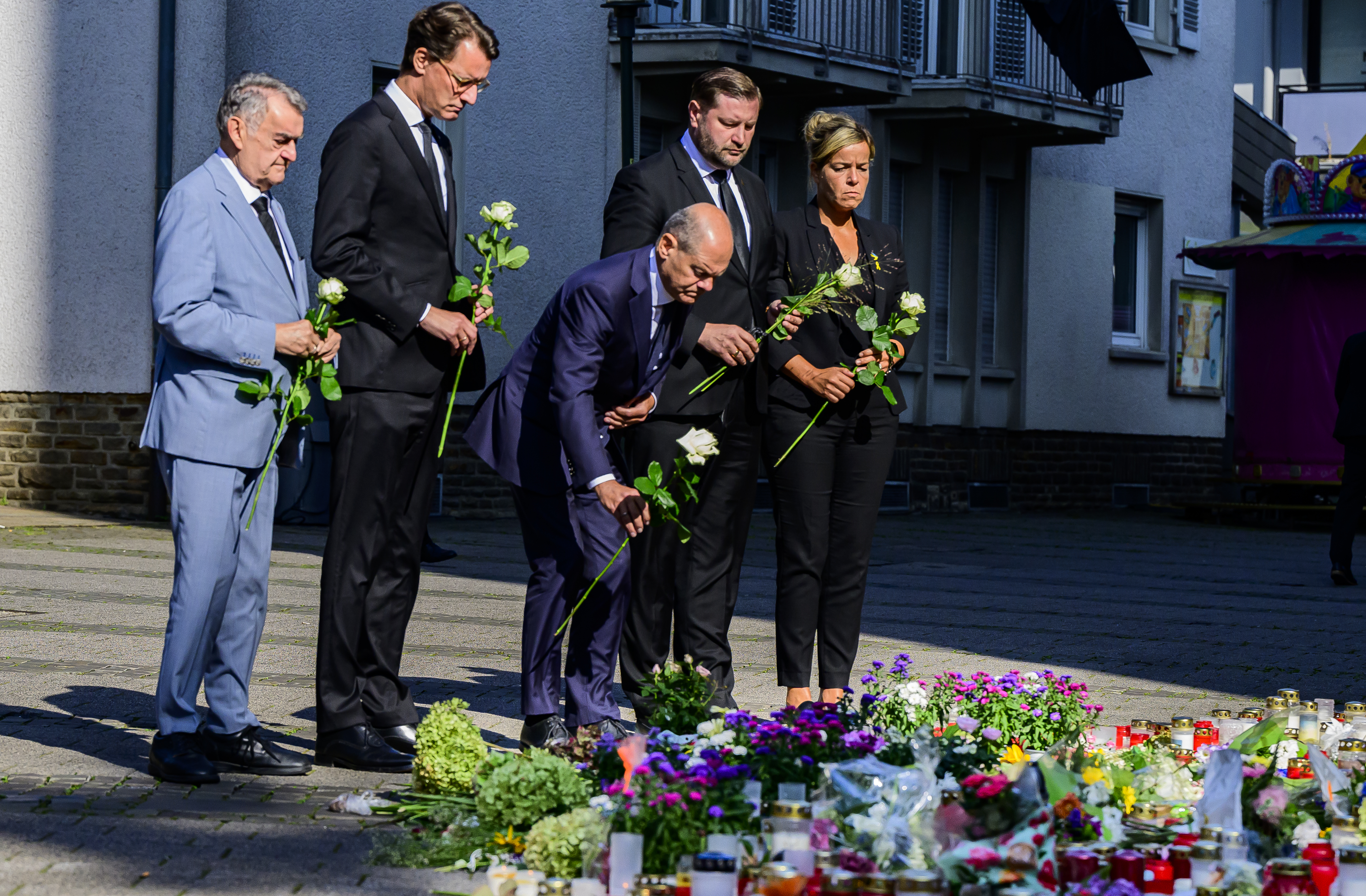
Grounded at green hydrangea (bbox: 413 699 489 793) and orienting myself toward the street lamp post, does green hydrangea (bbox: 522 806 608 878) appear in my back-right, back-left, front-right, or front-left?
back-right

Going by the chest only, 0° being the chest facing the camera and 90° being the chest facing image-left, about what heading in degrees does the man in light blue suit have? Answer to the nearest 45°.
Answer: approximately 315°

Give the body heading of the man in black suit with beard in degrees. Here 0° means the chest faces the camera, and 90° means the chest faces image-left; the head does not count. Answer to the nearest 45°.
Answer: approximately 315°

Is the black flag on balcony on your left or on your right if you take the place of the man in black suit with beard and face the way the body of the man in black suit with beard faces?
on your left

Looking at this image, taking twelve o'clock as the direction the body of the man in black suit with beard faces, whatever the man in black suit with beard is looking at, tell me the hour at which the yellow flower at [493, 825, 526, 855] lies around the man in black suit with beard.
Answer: The yellow flower is roughly at 2 o'clock from the man in black suit with beard.

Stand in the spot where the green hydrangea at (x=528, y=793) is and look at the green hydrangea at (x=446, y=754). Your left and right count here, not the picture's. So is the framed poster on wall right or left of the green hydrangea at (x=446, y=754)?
right

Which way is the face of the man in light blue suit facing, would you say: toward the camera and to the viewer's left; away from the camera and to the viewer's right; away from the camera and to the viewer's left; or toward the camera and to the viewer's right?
toward the camera and to the viewer's right

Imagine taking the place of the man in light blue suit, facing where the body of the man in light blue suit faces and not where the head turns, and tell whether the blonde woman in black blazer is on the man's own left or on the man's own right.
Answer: on the man's own left

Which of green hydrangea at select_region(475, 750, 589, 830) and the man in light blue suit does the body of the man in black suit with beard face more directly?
the green hydrangea

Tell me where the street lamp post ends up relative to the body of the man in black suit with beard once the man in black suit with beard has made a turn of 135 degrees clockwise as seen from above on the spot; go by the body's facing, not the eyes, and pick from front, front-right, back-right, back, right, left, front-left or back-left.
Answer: right

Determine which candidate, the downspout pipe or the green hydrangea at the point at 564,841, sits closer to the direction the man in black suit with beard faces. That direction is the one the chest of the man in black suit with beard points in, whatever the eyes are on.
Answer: the green hydrangea
